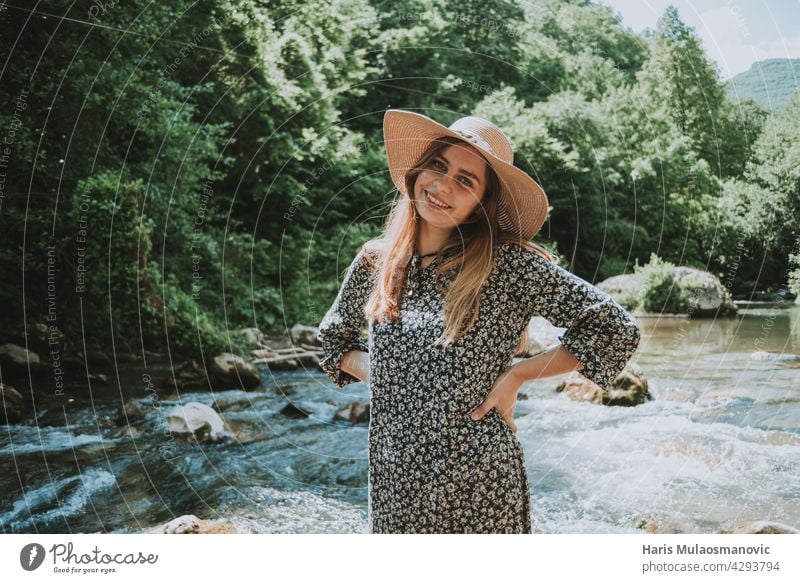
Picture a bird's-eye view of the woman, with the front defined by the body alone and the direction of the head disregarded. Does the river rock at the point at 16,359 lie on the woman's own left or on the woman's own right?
on the woman's own right

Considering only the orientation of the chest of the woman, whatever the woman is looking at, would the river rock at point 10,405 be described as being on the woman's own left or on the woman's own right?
on the woman's own right

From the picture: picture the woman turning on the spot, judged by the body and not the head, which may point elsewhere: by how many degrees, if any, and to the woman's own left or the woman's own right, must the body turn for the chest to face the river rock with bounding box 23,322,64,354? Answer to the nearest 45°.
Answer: approximately 90° to the woman's own right

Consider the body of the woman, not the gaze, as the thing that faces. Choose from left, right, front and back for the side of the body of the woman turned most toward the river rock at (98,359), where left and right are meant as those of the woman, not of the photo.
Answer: right

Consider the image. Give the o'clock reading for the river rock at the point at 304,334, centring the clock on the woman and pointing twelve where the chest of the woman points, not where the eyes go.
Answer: The river rock is roughly at 4 o'clock from the woman.
